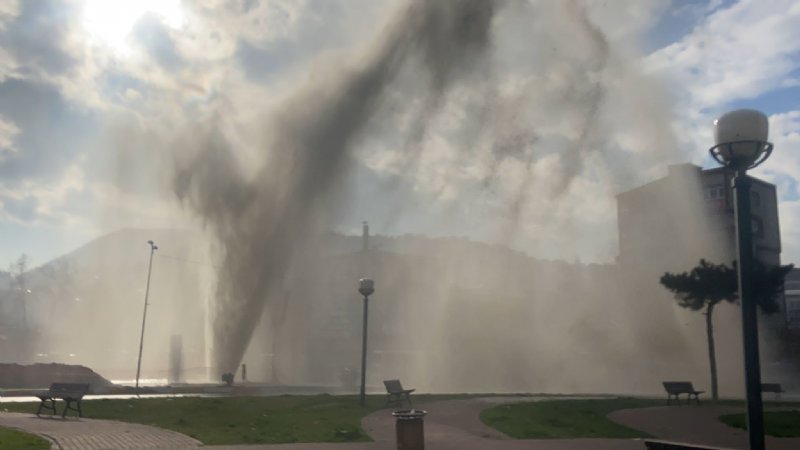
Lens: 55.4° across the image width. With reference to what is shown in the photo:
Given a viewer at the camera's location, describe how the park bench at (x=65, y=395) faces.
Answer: facing the viewer and to the left of the viewer

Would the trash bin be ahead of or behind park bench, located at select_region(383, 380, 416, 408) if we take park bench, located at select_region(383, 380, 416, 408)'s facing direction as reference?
ahead

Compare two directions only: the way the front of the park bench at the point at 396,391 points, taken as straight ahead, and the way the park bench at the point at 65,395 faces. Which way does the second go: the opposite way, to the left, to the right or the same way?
to the right

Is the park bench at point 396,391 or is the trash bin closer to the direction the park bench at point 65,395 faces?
the trash bin

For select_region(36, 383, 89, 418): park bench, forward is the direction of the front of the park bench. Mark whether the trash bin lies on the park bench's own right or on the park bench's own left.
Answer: on the park bench's own left

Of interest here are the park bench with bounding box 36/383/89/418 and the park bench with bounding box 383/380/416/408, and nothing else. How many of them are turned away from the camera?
0

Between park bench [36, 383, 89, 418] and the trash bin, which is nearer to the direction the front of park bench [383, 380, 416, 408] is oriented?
the trash bin

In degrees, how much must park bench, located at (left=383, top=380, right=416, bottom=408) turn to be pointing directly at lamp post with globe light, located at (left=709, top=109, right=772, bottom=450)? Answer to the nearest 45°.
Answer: approximately 45° to its right

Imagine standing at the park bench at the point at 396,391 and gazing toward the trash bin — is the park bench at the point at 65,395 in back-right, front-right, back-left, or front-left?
front-right

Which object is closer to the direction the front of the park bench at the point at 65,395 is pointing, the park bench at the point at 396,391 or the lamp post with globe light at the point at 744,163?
the lamp post with globe light

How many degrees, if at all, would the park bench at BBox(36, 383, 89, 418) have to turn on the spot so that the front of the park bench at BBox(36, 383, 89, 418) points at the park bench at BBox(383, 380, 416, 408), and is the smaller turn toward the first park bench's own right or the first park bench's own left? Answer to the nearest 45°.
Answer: approximately 135° to the first park bench's own left

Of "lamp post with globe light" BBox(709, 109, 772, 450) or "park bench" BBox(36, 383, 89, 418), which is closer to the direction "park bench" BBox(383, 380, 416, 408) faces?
the lamp post with globe light
